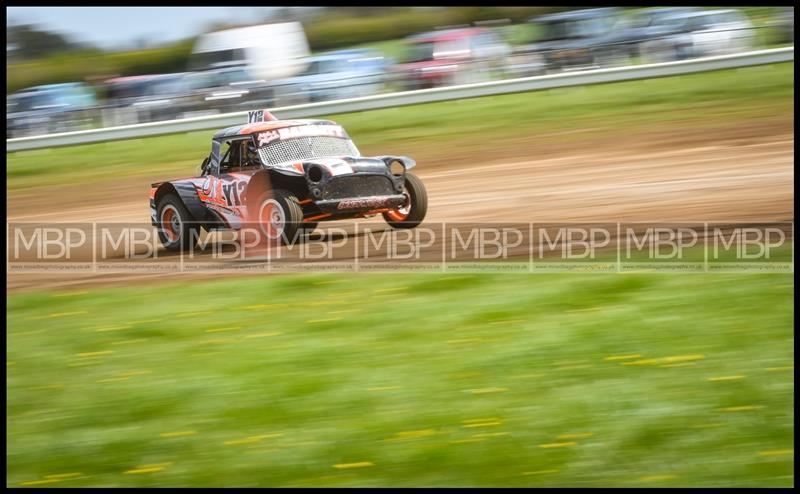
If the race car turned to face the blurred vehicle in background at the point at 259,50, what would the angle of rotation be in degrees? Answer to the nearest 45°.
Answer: approximately 135° to its left

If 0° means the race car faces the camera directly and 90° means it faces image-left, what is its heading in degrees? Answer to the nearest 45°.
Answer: approximately 315°

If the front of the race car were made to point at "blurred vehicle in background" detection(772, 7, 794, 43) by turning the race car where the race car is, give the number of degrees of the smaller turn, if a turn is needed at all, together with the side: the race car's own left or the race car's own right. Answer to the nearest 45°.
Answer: approximately 90° to the race car's own left

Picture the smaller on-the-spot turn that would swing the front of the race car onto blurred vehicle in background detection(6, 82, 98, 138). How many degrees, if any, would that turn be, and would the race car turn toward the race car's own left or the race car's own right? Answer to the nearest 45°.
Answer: approximately 180°

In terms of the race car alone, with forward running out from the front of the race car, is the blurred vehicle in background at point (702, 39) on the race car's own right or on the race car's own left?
on the race car's own left

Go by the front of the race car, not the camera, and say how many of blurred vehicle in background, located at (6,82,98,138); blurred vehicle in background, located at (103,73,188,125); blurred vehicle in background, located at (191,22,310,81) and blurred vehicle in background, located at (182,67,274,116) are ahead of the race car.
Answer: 0

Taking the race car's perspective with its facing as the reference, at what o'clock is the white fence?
The white fence is roughly at 8 o'clock from the race car.

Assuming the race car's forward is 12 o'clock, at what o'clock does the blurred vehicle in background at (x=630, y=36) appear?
The blurred vehicle in background is roughly at 9 o'clock from the race car.

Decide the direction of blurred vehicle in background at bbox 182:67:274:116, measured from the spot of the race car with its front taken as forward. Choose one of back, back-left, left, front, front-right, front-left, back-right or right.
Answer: back-left

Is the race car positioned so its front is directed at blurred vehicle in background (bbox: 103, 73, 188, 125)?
no

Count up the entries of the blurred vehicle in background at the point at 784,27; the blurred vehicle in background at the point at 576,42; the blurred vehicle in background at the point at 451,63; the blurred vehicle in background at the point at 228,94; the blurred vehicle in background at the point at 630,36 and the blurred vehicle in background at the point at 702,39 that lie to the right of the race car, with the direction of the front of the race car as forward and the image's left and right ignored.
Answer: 0

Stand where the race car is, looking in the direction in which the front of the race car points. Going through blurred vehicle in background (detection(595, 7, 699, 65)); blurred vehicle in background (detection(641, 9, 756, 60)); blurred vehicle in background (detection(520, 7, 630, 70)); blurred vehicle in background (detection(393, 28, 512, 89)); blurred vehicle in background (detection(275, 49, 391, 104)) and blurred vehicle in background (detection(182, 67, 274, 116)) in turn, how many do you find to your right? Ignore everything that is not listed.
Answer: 0

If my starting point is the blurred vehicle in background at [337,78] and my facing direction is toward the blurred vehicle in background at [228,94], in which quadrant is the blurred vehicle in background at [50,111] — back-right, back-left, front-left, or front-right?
front-right

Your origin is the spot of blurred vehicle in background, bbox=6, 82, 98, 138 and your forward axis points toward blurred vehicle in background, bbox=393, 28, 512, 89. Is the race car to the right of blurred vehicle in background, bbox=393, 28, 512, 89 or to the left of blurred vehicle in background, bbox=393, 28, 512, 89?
right

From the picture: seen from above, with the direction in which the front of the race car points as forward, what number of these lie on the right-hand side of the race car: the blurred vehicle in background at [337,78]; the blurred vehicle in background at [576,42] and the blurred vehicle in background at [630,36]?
0

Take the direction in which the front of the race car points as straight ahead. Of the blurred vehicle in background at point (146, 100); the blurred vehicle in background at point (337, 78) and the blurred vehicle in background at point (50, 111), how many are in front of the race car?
0
